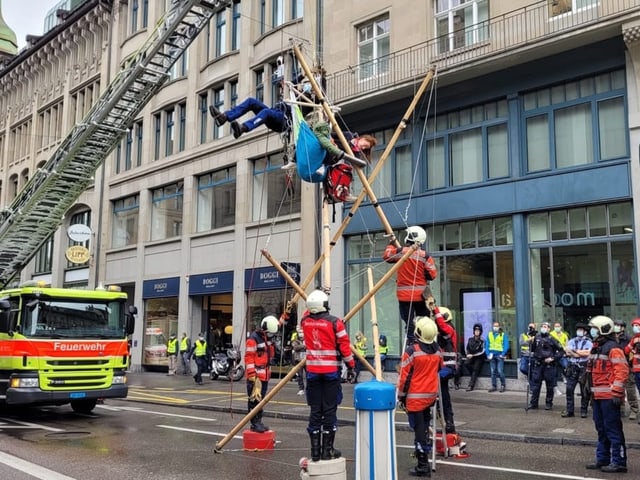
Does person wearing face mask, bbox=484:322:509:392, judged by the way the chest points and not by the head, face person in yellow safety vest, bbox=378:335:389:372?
no

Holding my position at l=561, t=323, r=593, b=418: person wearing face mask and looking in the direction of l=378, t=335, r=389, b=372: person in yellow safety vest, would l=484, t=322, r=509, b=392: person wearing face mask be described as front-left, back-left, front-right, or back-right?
front-right

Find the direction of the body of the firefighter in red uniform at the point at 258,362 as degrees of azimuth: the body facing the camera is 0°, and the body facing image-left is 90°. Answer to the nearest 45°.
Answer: approximately 270°

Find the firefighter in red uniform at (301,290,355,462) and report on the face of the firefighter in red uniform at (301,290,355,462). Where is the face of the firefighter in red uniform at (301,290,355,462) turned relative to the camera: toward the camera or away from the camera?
away from the camera

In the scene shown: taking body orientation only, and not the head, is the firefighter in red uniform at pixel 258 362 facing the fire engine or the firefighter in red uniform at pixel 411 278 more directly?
the firefighter in red uniform

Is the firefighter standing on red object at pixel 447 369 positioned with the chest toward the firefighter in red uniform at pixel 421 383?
no

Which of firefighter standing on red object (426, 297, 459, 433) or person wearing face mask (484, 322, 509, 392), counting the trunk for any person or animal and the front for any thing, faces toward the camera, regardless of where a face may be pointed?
the person wearing face mask

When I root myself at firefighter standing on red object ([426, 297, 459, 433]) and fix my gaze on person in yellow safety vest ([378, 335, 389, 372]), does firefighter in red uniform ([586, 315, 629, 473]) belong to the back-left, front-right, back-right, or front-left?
back-right

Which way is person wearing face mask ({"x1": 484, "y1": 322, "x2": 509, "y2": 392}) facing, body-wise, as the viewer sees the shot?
toward the camera

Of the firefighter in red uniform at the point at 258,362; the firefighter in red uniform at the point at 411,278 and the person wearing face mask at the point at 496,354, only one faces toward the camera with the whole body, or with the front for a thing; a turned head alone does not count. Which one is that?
the person wearing face mask

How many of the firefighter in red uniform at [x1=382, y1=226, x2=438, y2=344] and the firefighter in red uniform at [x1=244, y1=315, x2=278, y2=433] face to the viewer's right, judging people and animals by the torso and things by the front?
1

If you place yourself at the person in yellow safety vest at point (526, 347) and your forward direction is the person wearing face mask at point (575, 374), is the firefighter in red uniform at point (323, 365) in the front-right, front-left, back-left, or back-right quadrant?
front-right

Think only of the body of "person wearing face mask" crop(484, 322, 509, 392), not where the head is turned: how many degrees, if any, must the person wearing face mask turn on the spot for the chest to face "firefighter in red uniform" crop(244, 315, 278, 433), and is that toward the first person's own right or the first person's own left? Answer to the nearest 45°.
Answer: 0° — they already face them

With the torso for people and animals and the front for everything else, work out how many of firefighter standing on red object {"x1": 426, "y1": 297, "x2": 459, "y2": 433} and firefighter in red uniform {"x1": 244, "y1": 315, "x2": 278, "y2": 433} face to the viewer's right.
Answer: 1
